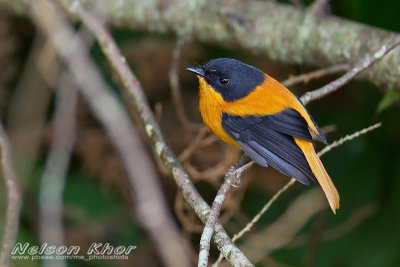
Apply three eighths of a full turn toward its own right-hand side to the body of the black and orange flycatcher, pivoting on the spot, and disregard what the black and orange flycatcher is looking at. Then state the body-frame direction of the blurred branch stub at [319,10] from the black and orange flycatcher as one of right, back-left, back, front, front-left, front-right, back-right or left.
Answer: front

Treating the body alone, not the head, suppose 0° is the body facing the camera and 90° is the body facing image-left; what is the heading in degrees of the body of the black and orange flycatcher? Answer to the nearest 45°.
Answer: approximately 90°

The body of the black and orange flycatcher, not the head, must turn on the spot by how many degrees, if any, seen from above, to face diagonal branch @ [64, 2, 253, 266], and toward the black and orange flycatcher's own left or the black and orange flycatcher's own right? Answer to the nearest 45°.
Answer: approximately 45° to the black and orange flycatcher's own left

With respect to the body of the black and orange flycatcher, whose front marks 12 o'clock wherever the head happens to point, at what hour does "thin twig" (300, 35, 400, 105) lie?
The thin twig is roughly at 5 o'clock from the black and orange flycatcher.

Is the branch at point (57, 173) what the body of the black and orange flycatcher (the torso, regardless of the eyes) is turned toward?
yes
